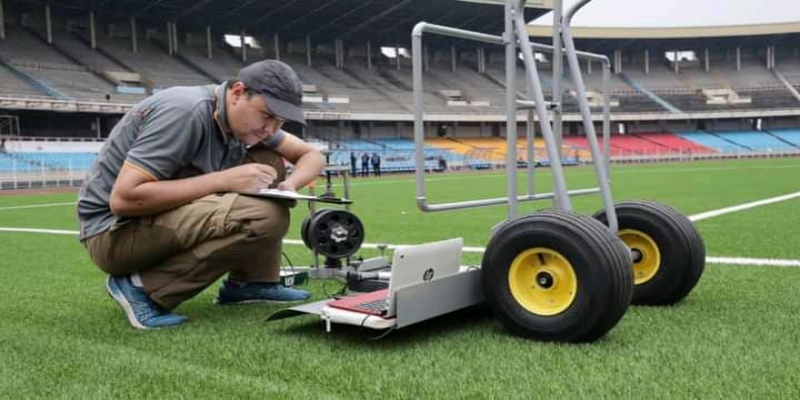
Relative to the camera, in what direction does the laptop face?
facing away from the viewer and to the left of the viewer
